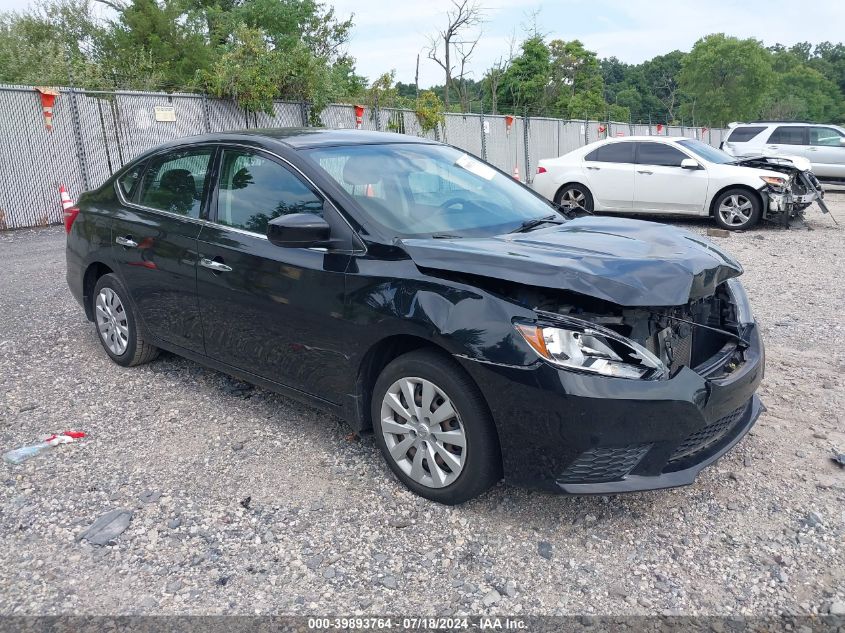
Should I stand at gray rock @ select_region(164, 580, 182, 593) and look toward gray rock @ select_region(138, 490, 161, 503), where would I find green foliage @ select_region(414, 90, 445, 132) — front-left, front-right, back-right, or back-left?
front-right

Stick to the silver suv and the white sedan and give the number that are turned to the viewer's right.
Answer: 2

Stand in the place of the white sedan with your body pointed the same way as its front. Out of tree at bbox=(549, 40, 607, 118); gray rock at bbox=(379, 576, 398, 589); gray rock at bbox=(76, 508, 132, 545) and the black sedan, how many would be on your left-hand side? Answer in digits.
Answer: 1

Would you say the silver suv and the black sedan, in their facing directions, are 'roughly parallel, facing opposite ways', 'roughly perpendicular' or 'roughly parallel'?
roughly parallel

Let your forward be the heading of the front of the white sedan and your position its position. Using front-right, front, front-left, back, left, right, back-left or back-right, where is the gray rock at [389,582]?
right

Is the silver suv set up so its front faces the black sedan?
no

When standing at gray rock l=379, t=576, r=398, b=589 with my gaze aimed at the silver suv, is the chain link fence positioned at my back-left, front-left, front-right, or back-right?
front-left

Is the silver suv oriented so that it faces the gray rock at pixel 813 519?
no

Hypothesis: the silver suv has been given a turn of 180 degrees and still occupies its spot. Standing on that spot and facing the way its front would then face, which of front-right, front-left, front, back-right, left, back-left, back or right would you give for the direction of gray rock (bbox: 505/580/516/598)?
left

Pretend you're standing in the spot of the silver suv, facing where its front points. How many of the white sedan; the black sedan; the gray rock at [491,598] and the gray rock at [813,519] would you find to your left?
0

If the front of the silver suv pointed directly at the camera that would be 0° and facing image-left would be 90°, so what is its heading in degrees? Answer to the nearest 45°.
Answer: approximately 270°

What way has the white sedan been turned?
to the viewer's right

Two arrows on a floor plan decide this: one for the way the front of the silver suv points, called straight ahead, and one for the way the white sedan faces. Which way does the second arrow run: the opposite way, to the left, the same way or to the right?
the same way

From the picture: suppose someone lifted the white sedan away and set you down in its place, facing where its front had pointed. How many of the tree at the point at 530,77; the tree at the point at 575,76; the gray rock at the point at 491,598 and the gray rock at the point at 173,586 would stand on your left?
2

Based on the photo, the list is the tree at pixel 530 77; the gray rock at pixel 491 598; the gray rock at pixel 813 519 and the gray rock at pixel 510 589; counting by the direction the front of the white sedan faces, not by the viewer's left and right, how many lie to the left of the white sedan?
1

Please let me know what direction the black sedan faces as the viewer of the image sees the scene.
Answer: facing the viewer and to the right of the viewer
